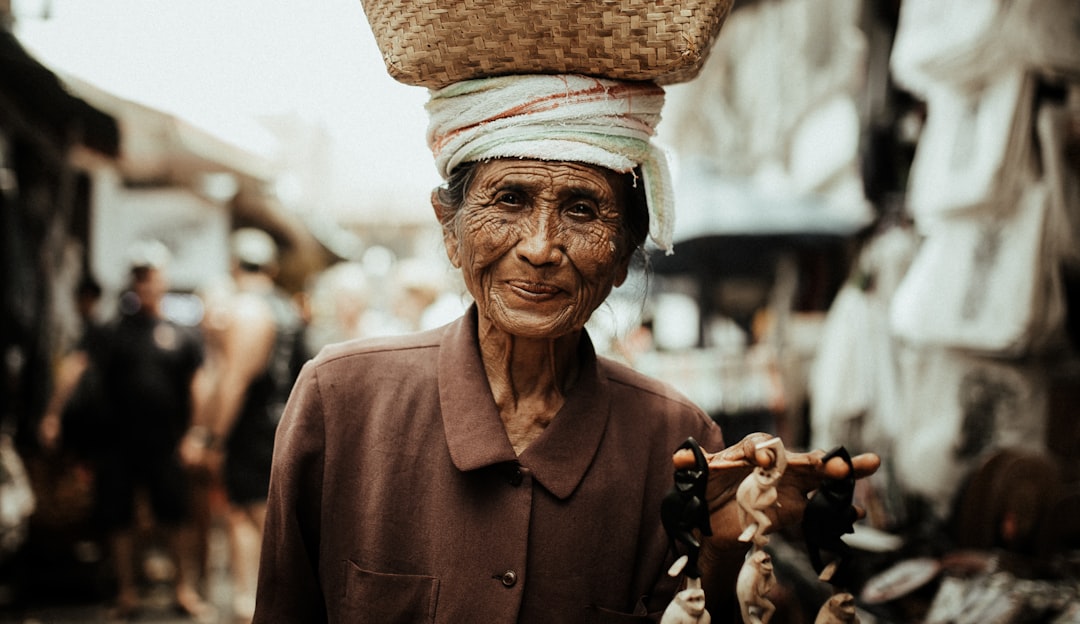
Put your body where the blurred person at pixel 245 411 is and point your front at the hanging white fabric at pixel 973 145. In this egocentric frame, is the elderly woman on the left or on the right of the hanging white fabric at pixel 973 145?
right

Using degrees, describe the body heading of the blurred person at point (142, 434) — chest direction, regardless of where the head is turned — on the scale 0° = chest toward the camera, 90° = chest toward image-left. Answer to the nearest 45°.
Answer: approximately 0°

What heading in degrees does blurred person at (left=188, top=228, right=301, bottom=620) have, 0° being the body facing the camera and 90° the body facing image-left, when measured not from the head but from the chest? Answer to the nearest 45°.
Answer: approximately 135°

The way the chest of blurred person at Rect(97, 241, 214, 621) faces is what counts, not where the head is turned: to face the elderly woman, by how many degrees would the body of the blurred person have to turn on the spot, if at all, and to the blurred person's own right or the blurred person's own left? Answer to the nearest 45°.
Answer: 0° — they already face them

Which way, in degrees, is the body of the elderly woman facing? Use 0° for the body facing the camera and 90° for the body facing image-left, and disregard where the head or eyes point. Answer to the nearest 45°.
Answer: approximately 0°

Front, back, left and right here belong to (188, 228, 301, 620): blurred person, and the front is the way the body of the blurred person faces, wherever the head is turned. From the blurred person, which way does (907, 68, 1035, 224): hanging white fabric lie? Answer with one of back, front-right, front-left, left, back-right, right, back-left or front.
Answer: back

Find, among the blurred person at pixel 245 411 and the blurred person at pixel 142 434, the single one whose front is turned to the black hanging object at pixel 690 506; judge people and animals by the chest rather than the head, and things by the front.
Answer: the blurred person at pixel 142 434

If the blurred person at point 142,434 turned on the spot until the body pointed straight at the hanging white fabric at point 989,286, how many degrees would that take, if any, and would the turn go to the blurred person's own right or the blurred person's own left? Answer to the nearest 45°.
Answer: approximately 45° to the blurred person's own left

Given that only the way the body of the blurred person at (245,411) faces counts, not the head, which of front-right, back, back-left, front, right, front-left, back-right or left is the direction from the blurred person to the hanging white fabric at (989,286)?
back
